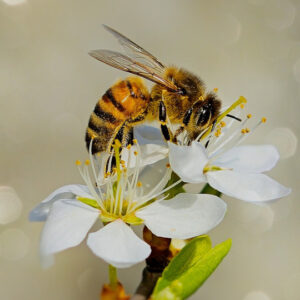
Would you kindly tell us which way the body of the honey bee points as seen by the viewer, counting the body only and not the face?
to the viewer's right
